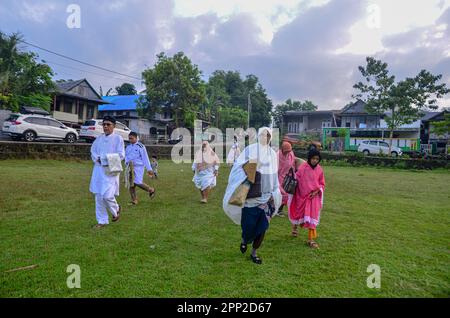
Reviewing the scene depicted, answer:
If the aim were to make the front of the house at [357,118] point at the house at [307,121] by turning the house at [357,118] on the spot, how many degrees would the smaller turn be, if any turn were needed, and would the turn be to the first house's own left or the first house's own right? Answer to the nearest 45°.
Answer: approximately 135° to the first house's own right

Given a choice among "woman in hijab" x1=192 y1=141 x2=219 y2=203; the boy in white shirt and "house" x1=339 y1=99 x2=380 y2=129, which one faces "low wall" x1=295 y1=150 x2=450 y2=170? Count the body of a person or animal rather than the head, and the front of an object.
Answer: the house

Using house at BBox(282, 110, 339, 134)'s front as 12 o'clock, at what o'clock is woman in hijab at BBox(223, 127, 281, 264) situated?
The woman in hijab is roughly at 12 o'clock from the house.

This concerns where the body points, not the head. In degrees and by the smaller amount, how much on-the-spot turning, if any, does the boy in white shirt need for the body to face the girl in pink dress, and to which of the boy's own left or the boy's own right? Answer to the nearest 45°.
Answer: approximately 90° to the boy's own left

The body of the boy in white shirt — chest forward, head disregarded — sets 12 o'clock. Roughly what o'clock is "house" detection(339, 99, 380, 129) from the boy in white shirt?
The house is roughly at 6 o'clock from the boy in white shirt.

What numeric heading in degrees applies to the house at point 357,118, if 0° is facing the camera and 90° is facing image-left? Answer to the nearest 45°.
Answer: approximately 0°

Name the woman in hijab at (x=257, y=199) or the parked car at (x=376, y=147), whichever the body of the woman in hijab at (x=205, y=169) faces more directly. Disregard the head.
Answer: the woman in hijab

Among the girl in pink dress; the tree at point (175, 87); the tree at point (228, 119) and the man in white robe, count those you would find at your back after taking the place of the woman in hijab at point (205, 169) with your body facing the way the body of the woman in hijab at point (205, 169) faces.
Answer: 2

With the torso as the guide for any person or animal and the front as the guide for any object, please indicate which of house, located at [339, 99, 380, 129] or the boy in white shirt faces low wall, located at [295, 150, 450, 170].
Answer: the house

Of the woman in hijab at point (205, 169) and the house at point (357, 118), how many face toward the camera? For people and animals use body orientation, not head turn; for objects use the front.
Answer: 2
